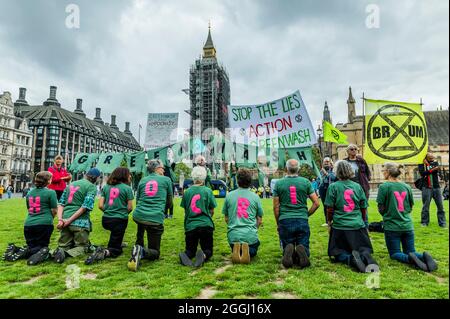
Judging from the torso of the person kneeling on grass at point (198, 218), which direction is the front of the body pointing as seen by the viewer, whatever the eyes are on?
away from the camera

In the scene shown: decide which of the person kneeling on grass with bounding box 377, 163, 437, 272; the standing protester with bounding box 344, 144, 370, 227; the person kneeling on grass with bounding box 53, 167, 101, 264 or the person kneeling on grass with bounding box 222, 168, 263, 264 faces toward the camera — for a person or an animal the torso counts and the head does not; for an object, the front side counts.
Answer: the standing protester

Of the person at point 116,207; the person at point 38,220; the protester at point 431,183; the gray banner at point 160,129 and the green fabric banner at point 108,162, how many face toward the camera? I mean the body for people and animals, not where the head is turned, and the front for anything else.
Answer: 3

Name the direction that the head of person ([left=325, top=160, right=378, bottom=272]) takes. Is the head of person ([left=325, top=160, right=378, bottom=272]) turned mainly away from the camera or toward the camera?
away from the camera

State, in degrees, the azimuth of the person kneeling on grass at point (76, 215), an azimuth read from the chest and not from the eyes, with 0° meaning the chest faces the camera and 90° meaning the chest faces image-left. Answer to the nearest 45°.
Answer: approximately 225°

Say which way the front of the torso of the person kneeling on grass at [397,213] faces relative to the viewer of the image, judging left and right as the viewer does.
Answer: facing away from the viewer and to the left of the viewer

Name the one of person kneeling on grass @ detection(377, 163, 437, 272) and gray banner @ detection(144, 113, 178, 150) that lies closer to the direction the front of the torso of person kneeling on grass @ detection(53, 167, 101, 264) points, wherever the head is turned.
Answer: the gray banner

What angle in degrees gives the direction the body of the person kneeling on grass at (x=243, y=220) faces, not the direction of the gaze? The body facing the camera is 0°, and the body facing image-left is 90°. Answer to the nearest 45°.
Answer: approximately 180°

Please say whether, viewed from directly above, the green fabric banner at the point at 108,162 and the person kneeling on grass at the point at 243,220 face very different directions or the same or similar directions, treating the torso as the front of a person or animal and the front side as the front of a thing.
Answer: very different directions

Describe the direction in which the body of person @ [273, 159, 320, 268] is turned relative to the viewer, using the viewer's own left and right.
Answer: facing away from the viewer
